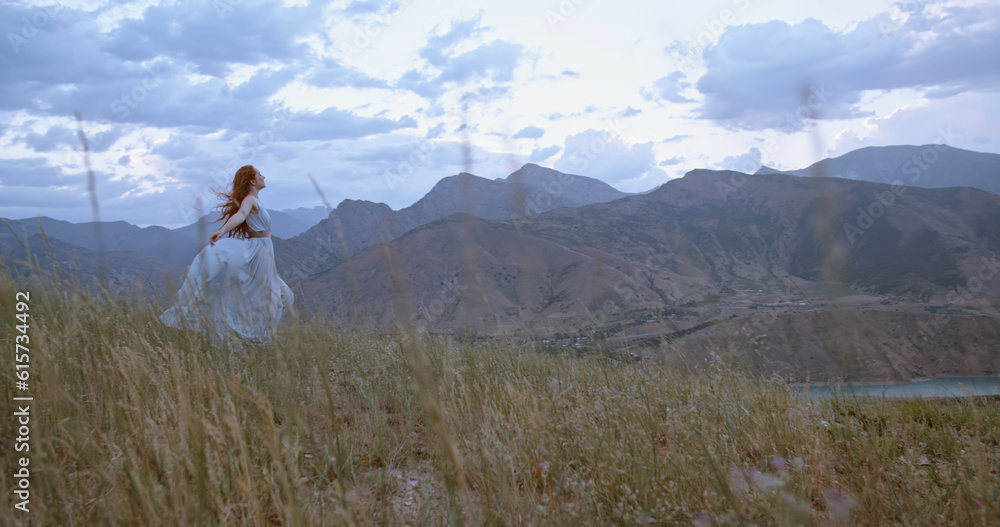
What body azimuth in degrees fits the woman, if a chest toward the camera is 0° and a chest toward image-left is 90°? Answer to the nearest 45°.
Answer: approximately 270°

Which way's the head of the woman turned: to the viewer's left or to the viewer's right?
to the viewer's right
